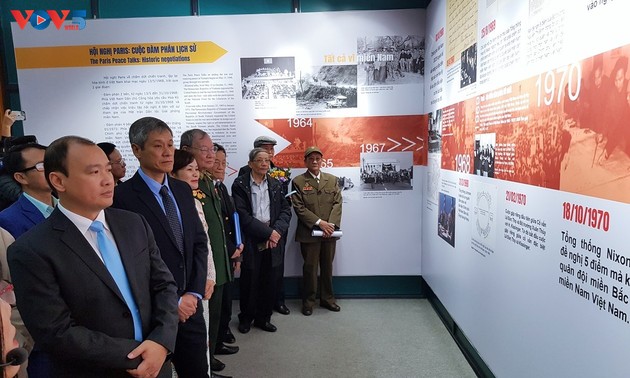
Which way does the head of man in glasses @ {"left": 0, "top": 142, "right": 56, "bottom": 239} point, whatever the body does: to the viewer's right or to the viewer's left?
to the viewer's right

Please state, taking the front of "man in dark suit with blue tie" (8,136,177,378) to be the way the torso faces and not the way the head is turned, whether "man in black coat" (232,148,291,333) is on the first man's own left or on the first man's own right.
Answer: on the first man's own left

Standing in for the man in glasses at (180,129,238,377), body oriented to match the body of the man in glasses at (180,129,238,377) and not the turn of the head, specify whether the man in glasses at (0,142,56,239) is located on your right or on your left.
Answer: on your right

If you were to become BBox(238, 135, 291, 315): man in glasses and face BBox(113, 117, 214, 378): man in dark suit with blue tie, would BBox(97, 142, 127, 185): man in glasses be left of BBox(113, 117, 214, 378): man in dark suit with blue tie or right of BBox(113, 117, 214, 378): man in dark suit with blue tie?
right

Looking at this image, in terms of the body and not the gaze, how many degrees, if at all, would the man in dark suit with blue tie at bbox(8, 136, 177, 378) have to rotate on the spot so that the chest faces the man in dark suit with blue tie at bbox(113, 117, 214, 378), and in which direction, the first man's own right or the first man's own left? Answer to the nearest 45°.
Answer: approximately 90° to the first man's own left

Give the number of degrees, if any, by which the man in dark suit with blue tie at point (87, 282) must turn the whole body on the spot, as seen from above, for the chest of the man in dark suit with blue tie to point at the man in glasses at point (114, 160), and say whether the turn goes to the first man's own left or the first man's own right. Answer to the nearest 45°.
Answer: approximately 135° to the first man's own left

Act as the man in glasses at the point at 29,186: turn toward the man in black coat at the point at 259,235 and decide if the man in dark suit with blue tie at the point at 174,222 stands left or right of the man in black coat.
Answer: right

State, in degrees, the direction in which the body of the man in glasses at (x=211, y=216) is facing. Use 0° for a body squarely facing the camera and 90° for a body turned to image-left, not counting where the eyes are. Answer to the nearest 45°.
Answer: approximately 315°

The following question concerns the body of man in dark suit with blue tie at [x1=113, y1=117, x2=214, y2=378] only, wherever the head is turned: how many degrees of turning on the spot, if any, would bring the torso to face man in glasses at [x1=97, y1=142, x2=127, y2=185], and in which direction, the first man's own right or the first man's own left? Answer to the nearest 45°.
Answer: approximately 135° to the first man's own left

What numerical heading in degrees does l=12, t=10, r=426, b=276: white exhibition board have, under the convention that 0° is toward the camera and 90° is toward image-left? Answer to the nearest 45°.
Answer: approximately 0°
